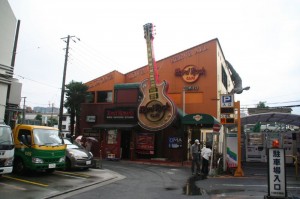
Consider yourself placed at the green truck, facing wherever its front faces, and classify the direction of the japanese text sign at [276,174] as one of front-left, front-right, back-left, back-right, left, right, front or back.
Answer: front

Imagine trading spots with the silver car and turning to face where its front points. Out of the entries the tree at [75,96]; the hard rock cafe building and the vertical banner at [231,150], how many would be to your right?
0

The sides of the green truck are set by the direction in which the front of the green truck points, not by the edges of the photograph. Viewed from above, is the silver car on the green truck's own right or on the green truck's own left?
on the green truck's own left

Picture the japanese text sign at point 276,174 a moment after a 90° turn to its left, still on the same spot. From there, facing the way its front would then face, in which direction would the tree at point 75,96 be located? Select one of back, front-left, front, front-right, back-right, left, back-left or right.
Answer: back-left

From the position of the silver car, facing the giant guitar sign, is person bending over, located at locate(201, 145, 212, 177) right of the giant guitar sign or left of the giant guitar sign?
right

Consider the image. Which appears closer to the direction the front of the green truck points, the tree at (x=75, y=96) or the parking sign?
the parking sign

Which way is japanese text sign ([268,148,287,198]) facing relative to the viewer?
toward the camera

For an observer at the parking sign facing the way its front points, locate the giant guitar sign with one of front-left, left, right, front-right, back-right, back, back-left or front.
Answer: back-right

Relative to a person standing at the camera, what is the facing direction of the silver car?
facing the viewer and to the right of the viewer

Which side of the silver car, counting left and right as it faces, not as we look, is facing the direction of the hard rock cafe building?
left

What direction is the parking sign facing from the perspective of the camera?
toward the camera

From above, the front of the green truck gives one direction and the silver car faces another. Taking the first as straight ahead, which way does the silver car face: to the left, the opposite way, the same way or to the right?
the same way

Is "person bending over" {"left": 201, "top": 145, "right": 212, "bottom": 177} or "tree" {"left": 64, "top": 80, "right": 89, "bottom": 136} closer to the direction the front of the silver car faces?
the person bending over

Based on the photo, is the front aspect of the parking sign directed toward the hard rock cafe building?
no
